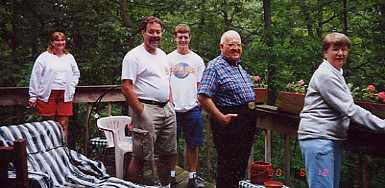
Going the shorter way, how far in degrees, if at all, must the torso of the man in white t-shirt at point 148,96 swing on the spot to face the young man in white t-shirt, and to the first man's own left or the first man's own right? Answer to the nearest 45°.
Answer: approximately 90° to the first man's own left

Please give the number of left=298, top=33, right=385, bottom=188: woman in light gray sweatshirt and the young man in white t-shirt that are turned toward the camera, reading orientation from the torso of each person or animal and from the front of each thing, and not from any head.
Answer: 1

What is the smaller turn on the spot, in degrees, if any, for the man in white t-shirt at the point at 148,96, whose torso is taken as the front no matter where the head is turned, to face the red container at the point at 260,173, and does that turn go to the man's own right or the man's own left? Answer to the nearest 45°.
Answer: approximately 45° to the man's own left

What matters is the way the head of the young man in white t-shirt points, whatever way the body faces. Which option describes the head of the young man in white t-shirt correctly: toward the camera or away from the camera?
toward the camera

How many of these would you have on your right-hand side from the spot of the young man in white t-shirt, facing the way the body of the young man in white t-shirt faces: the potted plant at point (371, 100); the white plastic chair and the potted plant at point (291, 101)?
1

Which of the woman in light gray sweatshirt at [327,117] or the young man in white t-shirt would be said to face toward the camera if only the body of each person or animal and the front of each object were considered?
the young man in white t-shirt

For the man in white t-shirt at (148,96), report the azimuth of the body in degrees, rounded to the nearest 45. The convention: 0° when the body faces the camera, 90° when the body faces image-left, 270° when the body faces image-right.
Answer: approximately 315°

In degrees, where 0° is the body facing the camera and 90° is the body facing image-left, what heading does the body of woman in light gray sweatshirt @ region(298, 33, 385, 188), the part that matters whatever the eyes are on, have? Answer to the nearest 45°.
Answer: approximately 270°

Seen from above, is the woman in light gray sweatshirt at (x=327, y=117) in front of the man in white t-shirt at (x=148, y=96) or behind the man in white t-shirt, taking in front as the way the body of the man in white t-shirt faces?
in front

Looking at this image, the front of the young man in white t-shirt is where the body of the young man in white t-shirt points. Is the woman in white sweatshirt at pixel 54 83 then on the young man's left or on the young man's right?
on the young man's right

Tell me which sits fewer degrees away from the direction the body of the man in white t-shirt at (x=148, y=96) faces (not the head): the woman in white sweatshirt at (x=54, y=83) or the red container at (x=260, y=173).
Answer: the red container

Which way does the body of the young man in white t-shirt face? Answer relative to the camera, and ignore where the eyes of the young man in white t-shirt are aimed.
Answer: toward the camera
